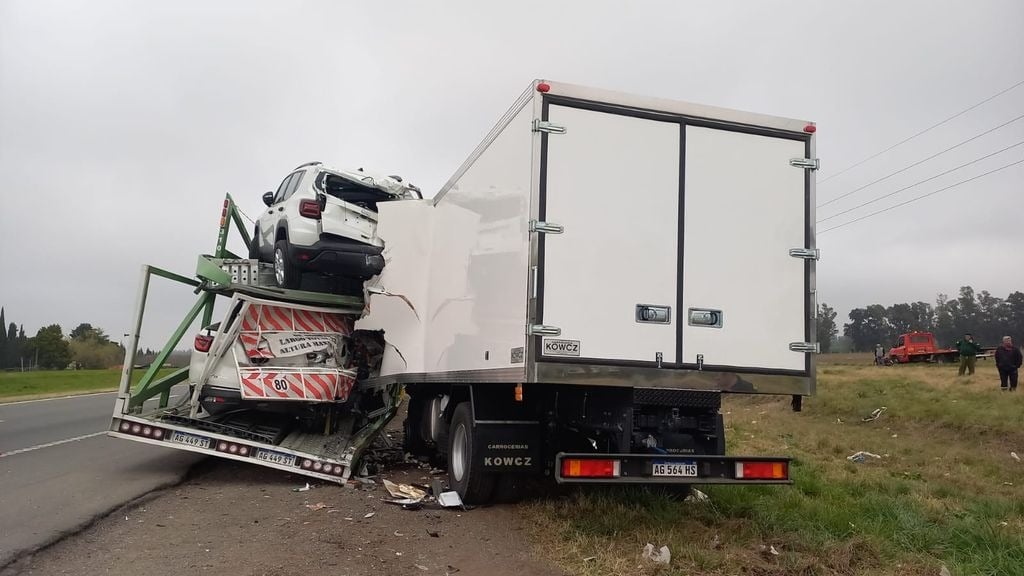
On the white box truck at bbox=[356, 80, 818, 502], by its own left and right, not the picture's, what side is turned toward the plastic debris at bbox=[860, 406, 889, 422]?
right

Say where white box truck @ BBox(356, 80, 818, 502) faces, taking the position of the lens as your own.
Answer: facing away from the viewer and to the left of the viewer

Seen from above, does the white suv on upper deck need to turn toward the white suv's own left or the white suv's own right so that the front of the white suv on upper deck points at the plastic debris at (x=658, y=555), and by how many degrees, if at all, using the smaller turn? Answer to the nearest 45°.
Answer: approximately 180°
